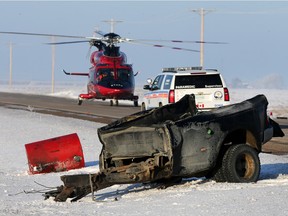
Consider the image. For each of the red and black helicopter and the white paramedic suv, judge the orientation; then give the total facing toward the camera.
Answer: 1

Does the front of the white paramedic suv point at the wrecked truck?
no

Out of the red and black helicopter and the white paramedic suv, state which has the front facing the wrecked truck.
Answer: the red and black helicopter

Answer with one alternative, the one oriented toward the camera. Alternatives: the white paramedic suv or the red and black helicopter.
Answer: the red and black helicopter

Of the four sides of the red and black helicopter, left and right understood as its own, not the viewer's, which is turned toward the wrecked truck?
front

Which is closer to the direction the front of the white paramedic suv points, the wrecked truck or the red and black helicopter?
the red and black helicopter

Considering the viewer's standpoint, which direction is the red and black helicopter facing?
facing the viewer

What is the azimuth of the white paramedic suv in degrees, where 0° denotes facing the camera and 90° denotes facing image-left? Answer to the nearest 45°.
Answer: approximately 135°

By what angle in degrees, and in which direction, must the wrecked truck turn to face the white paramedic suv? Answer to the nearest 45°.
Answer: approximately 135° to its right

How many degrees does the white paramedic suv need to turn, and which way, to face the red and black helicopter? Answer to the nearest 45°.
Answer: approximately 45° to its right
